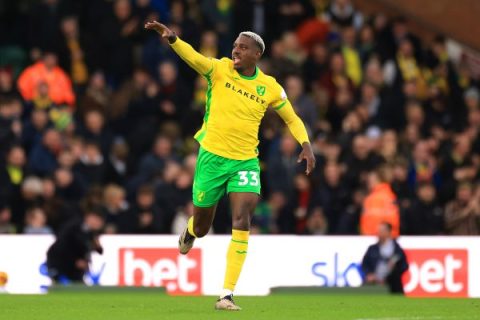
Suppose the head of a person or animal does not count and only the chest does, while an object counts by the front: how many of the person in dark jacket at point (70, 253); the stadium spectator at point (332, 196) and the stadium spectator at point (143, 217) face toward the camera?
2

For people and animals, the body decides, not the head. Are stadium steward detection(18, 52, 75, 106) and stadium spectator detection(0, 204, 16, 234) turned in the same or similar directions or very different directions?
same or similar directions

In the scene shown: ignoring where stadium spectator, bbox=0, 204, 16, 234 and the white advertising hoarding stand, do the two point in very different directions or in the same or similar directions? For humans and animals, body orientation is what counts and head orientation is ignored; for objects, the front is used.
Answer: same or similar directions

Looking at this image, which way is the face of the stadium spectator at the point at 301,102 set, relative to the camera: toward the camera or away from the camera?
toward the camera

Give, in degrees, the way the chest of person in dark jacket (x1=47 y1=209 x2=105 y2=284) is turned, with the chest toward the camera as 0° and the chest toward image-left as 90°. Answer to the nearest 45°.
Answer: approximately 270°

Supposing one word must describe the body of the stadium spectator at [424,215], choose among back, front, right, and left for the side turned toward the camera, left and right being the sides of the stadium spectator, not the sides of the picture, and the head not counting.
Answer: front

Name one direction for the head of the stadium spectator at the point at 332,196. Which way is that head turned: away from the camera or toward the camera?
toward the camera

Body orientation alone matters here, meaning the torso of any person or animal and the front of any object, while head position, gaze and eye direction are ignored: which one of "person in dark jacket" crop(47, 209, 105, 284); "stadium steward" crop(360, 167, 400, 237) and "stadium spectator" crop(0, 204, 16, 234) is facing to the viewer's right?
the person in dark jacket

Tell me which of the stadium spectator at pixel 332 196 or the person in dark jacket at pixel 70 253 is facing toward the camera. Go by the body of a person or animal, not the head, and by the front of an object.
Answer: the stadium spectator

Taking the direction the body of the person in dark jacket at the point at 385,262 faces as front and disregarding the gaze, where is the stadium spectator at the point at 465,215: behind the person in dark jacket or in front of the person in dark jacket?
behind

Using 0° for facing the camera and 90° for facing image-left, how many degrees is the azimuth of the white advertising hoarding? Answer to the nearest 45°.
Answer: approximately 0°

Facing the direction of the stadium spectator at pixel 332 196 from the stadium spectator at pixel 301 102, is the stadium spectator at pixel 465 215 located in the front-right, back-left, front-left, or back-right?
front-left

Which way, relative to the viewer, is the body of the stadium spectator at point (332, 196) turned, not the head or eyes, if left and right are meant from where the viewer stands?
facing the viewer

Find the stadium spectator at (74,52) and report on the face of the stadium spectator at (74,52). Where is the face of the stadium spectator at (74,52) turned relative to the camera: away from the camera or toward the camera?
toward the camera
